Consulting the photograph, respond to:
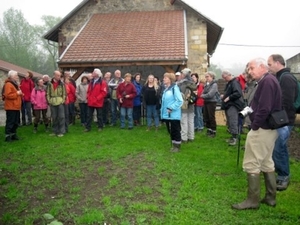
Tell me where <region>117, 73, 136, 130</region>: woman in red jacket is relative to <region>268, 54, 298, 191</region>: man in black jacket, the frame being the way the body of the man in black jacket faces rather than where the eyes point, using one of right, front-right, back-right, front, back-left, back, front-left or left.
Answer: front-right

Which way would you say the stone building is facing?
toward the camera

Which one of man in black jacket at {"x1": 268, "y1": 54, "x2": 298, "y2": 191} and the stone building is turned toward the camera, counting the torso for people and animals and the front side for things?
the stone building

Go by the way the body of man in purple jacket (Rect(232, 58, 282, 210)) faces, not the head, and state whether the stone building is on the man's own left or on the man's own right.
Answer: on the man's own right

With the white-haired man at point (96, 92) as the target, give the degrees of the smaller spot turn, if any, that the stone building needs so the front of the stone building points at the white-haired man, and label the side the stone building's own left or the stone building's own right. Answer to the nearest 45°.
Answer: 0° — it already faces them

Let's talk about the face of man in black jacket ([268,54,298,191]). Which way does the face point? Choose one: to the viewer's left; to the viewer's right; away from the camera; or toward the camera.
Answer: to the viewer's left

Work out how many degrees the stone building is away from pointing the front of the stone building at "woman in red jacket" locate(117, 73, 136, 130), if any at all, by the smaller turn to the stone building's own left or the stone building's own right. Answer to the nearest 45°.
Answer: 0° — it already faces them

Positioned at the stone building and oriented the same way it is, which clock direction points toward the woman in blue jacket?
The woman in blue jacket is roughly at 12 o'clock from the stone building.

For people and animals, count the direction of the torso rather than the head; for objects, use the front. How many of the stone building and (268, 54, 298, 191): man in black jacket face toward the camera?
1

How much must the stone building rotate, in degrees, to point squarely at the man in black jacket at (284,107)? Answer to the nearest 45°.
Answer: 0° — it already faces them

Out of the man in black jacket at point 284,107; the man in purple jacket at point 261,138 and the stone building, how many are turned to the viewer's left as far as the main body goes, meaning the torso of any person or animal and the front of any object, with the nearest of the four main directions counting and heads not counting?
2

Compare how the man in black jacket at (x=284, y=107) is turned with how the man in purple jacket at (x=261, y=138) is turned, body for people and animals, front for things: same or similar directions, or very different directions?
same or similar directions

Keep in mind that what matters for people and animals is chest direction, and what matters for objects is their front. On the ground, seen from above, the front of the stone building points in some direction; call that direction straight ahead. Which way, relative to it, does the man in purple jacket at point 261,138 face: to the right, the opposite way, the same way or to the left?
to the right

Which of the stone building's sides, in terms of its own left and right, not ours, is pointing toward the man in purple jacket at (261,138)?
front

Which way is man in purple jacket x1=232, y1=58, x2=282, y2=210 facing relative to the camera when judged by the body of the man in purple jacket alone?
to the viewer's left

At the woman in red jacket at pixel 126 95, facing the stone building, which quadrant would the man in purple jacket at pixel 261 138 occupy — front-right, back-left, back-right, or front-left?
back-right

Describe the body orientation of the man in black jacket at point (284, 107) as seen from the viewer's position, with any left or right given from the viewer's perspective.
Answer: facing to the left of the viewer
